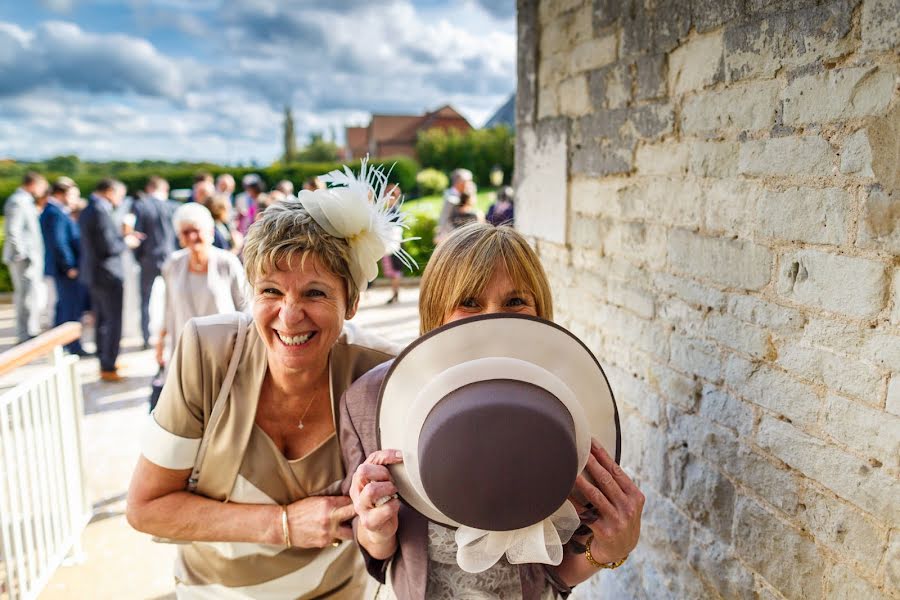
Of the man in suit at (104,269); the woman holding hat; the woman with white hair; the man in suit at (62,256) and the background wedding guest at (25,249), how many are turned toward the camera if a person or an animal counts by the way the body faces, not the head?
2

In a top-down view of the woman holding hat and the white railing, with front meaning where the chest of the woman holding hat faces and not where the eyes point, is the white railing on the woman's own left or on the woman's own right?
on the woman's own right

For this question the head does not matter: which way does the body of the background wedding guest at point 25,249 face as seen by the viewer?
to the viewer's right

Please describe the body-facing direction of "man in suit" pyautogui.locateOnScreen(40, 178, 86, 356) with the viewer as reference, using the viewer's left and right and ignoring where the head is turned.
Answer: facing to the right of the viewer

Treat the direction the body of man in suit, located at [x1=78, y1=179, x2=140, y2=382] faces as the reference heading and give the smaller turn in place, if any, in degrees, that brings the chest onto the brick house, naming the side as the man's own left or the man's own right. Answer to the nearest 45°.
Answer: approximately 45° to the man's own left

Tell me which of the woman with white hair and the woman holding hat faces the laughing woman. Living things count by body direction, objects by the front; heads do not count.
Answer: the woman with white hair

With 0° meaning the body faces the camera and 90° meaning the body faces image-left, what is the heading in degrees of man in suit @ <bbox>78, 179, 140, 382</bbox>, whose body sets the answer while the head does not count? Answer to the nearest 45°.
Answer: approximately 270°

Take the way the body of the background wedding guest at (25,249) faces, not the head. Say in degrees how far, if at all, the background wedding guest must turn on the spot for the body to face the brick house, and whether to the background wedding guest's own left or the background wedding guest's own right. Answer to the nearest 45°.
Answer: approximately 45° to the background wedding guest's own left
